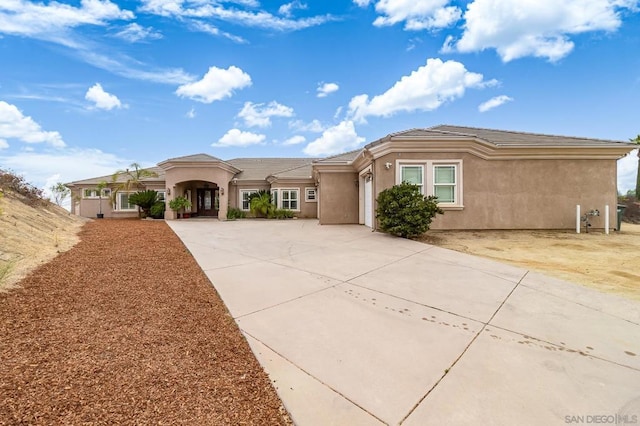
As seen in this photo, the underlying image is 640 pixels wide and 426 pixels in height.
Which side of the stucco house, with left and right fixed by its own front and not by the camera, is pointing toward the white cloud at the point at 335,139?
back

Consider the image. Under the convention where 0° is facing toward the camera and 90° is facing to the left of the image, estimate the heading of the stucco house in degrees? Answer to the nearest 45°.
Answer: approximately 0°

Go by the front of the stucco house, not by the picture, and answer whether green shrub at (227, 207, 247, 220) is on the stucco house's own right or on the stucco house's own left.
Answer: on the stucco house's own right

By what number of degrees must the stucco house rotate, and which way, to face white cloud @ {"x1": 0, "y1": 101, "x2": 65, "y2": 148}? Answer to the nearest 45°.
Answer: approximately 90° to its right

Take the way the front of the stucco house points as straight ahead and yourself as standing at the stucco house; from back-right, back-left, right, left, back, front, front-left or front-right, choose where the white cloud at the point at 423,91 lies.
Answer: back
